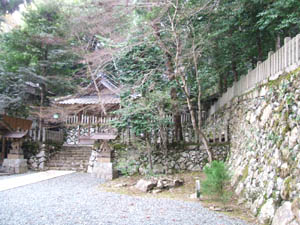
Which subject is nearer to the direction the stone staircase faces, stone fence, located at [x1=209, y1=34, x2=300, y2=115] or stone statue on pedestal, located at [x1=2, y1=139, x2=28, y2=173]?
the stone fence

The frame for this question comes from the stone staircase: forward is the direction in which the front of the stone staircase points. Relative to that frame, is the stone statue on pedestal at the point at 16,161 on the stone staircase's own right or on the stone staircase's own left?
on the stone staircase's own right

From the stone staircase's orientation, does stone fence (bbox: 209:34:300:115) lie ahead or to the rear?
ahead

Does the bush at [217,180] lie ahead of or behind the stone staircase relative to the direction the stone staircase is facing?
ahead

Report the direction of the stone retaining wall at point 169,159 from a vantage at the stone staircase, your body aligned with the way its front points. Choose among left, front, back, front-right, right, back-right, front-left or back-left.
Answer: front-left

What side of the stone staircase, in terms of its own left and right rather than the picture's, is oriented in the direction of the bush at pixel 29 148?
right

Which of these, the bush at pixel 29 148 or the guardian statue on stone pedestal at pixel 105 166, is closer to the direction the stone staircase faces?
the guardian statue on stone pedestal

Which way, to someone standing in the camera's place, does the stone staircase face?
facing the viewer
